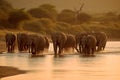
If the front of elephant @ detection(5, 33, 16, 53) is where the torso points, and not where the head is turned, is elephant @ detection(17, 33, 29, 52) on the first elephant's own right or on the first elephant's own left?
on the first elephant's own left

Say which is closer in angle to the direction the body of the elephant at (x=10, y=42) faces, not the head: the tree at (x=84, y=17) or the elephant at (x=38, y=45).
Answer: the elephant

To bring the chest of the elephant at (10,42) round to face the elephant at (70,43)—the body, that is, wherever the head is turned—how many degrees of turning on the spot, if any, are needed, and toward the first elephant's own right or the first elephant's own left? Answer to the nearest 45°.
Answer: approximately 45° to the first elephant's own left

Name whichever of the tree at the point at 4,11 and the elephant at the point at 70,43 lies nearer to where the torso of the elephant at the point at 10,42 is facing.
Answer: the elephant

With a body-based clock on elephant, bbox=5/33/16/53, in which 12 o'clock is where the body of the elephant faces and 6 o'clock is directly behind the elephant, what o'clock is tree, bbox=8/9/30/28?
The tree is roughly at 6 o'clock from the elephant.

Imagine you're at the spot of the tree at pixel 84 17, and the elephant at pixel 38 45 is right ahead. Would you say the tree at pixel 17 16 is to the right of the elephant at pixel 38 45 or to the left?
right

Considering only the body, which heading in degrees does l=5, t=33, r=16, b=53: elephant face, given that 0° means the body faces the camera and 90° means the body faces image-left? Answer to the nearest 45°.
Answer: approximately 0°

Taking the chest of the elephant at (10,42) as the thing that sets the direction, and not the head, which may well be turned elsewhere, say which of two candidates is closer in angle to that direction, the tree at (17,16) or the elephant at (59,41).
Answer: the elephant

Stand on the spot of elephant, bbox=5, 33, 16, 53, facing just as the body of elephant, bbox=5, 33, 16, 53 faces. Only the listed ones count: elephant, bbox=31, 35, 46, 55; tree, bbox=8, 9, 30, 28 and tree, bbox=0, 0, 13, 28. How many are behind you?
2

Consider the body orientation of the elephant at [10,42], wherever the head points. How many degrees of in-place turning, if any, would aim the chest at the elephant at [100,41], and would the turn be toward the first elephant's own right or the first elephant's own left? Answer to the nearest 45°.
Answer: approximately 90° to the first elephant's own left

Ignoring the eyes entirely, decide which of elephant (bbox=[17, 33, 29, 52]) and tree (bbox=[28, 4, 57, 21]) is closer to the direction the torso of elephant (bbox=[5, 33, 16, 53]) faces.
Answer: the elephant

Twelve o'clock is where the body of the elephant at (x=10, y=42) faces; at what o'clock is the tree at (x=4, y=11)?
The tree is roughly at 6 o'clock from the elephant.
